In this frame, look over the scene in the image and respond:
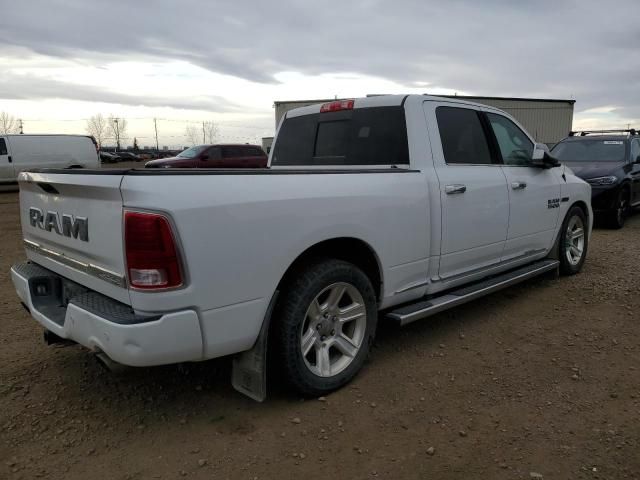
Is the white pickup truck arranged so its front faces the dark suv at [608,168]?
yes

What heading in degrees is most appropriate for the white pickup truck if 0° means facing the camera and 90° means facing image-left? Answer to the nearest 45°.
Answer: approximately 225°

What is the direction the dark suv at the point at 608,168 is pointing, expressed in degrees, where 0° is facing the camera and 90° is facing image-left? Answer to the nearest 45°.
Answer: approximately 45°

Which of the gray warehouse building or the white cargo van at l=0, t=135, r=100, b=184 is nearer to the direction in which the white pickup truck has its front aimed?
the gray warehouse building

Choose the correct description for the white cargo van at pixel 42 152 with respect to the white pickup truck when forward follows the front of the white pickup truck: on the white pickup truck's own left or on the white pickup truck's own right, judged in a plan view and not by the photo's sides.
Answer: on the white pickup truck's own left

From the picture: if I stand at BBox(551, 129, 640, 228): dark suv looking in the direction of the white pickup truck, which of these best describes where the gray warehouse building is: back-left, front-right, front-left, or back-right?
back-right

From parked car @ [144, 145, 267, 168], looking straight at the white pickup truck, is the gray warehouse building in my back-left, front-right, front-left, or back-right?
back-left

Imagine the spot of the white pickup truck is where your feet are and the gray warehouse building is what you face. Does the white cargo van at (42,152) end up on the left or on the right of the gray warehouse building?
left

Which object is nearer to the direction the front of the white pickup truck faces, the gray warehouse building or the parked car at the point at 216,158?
the gray warehouse building

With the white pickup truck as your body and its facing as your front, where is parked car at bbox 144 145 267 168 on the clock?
The parked car is roughly at 10 o'clock from the white pickup truck.
